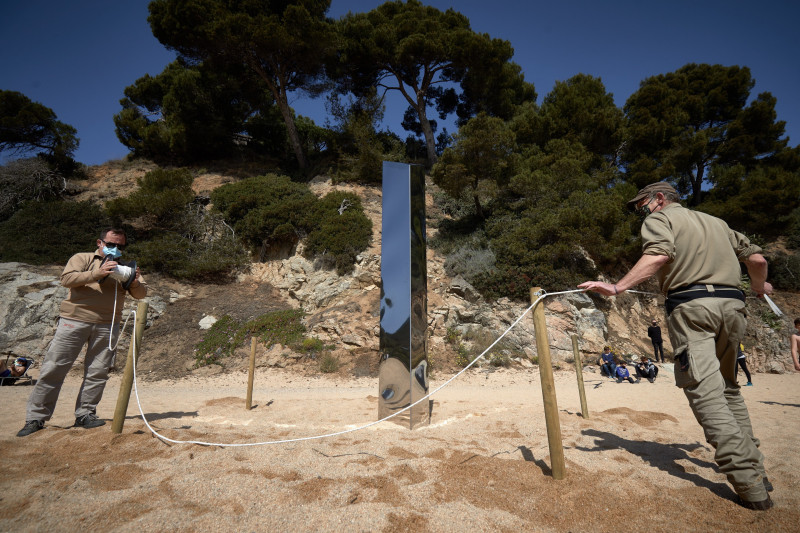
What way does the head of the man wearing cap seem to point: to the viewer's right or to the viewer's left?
to the viewer's left

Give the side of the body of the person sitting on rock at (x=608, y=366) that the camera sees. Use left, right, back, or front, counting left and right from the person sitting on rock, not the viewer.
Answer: front

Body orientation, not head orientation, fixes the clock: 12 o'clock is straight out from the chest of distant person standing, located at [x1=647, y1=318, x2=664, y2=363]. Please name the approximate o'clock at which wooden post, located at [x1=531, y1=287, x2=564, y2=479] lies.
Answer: The wooden post is roughly at 12 o'clock from the distant person standing.

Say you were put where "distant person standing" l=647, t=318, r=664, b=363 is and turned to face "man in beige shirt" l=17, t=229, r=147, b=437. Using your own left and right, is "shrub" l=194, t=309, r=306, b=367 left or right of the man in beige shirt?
right

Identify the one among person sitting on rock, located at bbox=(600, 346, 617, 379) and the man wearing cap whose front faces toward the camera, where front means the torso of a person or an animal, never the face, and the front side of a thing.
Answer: the person sitting on rock

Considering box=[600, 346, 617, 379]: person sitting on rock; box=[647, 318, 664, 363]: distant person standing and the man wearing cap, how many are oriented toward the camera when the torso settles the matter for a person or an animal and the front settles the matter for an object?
2

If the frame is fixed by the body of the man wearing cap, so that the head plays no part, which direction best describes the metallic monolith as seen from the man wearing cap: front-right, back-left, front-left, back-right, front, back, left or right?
front-left

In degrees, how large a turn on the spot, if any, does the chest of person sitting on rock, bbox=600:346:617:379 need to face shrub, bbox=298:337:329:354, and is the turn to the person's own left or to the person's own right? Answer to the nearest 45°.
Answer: approximately 45° to the person's own right

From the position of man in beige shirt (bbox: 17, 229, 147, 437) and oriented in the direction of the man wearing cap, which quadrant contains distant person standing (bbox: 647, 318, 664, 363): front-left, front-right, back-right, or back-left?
front-left

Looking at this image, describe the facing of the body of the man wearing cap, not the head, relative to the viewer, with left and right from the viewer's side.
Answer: facing away from the viewer and to the left of the viewer

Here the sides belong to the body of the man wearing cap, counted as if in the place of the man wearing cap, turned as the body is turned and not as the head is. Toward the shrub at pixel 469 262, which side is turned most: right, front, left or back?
front

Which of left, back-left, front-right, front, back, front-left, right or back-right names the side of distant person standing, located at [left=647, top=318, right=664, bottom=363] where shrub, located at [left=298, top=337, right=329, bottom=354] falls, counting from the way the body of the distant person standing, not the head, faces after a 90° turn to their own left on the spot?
back-right

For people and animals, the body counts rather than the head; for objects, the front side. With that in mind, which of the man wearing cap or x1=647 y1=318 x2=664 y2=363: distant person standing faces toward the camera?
the distant person standing

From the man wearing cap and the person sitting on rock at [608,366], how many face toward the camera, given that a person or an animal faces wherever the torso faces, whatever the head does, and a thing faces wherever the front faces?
1

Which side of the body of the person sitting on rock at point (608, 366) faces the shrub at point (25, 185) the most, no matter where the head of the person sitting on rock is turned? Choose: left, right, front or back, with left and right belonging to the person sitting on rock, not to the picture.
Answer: right

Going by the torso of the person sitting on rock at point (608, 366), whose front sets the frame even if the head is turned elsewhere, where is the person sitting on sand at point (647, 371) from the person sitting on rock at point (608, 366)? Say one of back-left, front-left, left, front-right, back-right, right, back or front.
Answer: left

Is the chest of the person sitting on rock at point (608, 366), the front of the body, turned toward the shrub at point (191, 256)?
no

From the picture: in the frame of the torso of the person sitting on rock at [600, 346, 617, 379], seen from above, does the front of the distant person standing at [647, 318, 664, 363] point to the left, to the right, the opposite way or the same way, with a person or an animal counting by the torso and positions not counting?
the same way

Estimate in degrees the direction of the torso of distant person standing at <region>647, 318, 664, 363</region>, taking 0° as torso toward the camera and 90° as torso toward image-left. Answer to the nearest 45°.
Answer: approximately 0°

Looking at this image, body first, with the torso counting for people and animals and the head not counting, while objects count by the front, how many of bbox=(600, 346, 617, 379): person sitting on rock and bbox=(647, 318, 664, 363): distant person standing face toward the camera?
2
